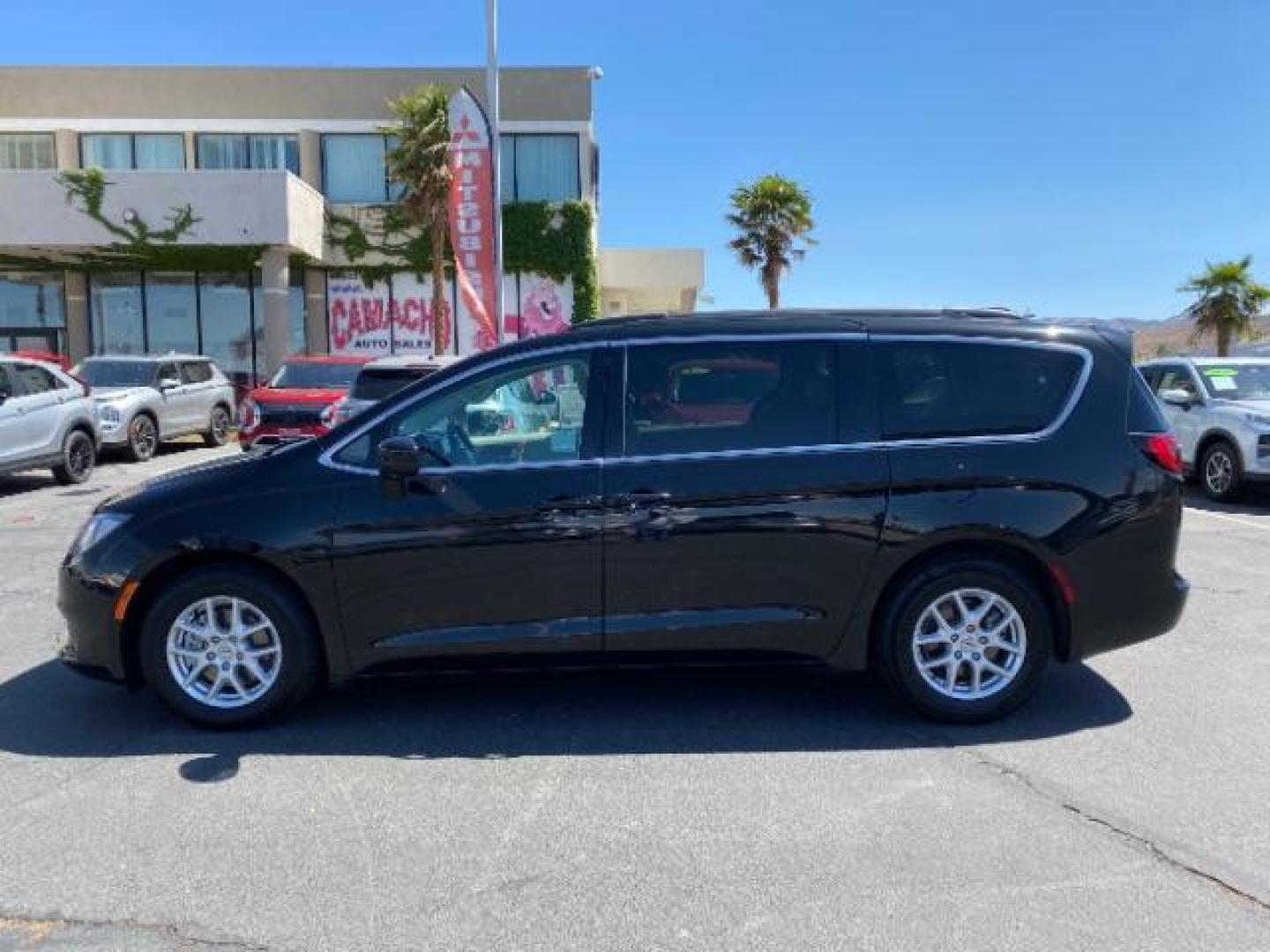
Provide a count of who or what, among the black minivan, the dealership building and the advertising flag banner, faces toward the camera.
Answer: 2

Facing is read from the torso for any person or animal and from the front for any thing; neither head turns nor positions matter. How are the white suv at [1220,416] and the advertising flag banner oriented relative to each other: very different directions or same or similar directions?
same or similar directions

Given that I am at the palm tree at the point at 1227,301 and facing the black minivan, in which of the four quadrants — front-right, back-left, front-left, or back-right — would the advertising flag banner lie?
front-right

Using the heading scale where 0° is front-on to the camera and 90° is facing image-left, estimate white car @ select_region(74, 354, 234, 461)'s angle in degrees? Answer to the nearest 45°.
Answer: approximately 45°

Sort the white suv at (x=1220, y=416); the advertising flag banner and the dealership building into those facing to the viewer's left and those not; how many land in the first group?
0

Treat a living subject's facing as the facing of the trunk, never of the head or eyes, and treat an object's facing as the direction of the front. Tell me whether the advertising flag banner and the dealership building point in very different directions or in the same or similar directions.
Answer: same or similar directions

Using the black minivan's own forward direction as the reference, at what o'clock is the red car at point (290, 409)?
The red car is roughly at 2 o'clock from the black minivan.

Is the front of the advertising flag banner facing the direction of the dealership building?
no

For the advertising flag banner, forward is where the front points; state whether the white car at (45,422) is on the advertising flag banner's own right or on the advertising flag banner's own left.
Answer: on the advertising flag banner's own right

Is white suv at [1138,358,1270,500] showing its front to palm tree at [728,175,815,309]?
no

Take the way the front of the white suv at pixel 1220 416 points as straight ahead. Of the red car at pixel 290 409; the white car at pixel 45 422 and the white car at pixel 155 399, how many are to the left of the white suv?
0

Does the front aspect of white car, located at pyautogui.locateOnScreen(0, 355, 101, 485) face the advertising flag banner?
no

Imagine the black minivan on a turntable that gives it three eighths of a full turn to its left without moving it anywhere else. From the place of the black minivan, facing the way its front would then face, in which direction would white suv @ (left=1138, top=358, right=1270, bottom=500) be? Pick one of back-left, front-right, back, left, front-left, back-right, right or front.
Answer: left

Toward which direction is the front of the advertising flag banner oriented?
toward the camera

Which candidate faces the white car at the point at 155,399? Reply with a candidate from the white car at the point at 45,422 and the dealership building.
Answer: the dealership building

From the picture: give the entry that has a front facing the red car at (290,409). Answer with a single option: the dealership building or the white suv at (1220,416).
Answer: the dealership building

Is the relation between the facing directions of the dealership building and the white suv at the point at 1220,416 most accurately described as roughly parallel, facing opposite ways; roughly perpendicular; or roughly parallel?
roughly parallel

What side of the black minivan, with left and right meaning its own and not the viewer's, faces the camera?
left

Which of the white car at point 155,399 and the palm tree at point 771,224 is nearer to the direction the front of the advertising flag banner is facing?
the white car
